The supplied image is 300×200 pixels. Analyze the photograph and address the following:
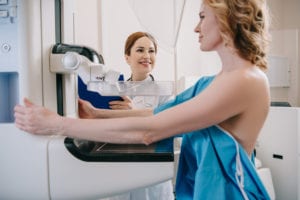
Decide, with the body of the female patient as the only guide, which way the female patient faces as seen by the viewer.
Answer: to the viewer's left

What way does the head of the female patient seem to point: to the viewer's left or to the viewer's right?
to the viewer's left

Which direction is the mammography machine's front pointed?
to the viewer's right

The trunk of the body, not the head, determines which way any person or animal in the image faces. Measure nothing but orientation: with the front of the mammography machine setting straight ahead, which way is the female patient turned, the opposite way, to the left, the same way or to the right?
the opposite way
